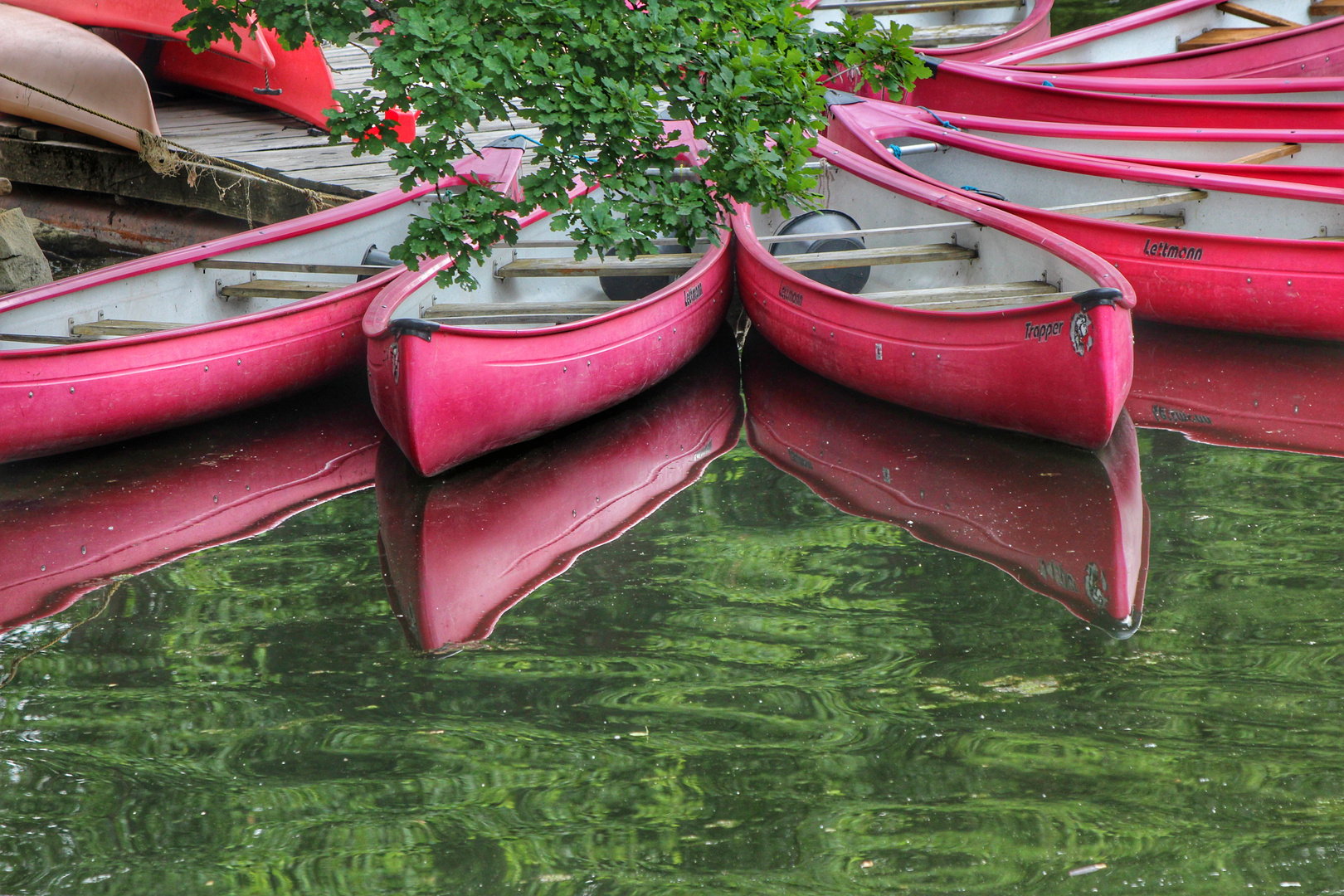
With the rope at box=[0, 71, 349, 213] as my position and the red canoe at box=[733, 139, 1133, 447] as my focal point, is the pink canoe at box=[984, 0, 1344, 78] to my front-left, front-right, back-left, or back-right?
front-left

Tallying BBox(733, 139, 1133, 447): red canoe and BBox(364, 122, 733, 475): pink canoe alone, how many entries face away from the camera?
0

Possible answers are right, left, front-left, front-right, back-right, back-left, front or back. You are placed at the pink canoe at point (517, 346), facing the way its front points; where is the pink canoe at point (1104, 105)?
back

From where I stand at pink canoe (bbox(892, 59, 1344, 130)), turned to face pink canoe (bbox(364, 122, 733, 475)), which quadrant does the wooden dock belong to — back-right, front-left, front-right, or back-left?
front-right

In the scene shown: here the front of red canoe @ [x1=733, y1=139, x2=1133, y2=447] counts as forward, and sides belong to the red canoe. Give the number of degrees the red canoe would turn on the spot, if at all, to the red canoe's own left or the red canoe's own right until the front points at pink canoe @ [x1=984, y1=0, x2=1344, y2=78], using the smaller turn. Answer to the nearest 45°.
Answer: approximately 135° to the red canoe's own left

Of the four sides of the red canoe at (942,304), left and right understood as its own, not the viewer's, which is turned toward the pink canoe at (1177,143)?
left

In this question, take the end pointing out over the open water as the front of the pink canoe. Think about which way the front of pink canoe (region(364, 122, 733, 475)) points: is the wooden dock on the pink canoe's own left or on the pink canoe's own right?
on the pink canoe's own right

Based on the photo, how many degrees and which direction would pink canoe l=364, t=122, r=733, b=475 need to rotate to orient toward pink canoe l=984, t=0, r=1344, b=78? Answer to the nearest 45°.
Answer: approximately 180°

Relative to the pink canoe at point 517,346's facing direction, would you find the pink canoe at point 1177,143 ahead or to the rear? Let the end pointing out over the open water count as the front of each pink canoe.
to the rear

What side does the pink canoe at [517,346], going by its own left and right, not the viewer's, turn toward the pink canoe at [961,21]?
back

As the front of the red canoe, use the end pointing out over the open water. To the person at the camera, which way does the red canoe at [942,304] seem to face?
facing the viewer and to the right of the viewer

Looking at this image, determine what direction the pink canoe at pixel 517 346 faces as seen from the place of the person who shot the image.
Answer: facing the viewer and to the left of the viewer
